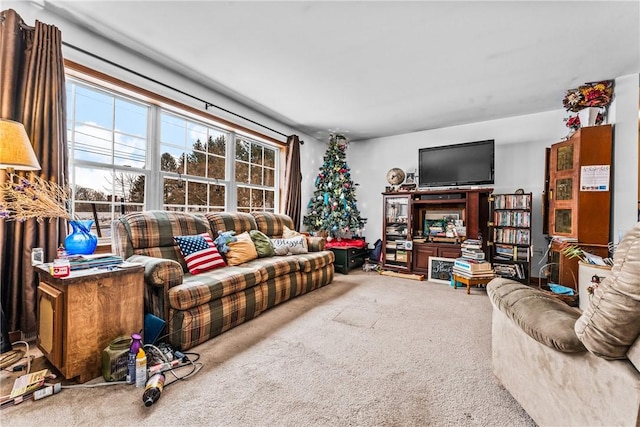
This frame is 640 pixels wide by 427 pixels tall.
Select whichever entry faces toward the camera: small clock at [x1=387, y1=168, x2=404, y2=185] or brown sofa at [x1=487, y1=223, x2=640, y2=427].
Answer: the small clock

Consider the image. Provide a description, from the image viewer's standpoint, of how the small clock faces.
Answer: facing the viewer

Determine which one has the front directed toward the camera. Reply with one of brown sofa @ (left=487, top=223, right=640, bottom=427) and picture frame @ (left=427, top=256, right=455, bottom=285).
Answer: the picture frame

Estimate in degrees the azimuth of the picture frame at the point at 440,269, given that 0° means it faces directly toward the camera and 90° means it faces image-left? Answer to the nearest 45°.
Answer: approximately 0°

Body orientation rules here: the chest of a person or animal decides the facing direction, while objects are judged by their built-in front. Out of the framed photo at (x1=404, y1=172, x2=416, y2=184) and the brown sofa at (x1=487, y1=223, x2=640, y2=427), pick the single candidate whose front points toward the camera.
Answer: the framed photo

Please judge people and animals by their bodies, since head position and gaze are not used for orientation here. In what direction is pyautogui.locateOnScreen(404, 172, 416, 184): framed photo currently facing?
toward the camera

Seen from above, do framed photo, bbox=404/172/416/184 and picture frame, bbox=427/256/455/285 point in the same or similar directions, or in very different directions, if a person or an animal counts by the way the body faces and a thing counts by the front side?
same or similar directions
